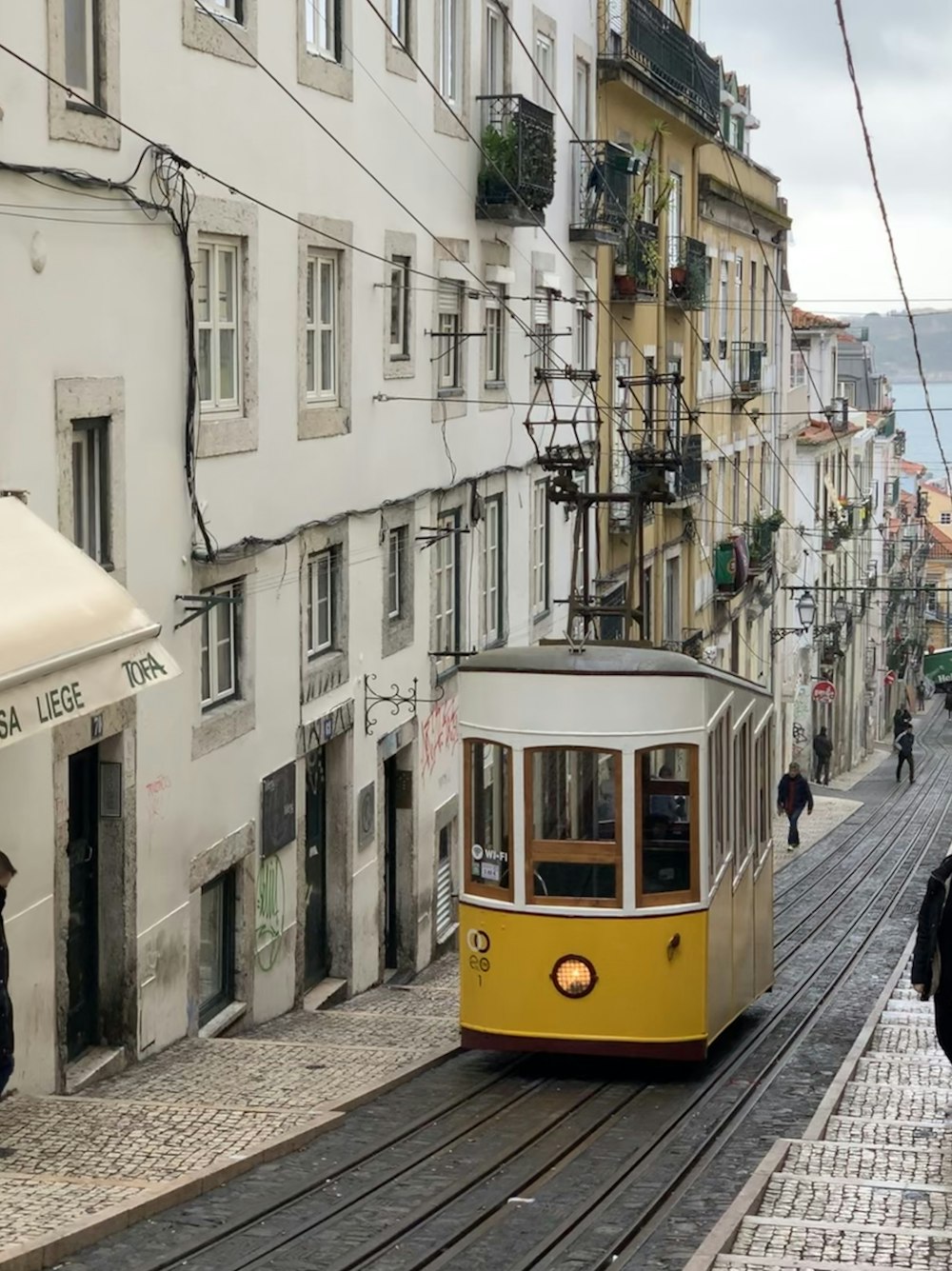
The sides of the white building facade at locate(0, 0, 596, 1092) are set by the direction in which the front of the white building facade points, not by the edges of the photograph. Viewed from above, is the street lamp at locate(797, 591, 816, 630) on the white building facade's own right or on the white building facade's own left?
on the white building facade's own left

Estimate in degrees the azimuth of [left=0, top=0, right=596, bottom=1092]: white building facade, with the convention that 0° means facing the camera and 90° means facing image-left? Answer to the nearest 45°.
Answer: approximately 315°

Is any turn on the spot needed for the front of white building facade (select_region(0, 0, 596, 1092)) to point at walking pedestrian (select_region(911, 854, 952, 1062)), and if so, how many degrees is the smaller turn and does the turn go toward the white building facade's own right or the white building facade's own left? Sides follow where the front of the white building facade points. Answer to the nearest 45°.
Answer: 0° — it already faces them

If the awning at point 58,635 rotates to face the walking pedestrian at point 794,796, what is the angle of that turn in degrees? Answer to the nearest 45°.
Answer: approximately 90° to its left

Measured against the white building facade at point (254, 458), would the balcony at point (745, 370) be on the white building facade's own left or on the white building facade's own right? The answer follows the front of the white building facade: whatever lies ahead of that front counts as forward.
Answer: on the white building facade's own left

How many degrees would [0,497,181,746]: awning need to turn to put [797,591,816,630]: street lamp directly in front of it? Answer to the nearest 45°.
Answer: approximately 90° to its left

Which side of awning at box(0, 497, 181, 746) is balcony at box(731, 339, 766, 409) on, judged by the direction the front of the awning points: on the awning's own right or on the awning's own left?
on the awning's own left
